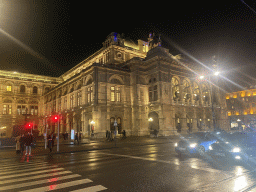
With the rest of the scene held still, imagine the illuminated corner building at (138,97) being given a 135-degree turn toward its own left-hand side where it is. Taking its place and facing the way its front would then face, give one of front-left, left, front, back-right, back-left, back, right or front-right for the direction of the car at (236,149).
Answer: back

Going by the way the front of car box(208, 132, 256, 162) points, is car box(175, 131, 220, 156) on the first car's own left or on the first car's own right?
on the first car's own right

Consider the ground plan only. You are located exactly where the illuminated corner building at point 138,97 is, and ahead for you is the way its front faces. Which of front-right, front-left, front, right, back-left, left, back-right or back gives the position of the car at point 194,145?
front-right

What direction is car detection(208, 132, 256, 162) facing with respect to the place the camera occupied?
facing the viewer and to the left of the viewer

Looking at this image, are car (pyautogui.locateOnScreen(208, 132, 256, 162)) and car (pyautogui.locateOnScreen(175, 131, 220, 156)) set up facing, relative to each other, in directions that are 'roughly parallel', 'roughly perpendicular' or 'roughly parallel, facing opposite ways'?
roughly parallel

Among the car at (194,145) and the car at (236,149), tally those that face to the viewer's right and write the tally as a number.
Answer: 0

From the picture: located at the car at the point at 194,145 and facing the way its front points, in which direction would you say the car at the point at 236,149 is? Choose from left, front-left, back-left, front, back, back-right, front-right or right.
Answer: left

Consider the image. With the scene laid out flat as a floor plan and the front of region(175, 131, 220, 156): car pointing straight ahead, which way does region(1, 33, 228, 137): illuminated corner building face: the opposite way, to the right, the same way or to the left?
to the left
